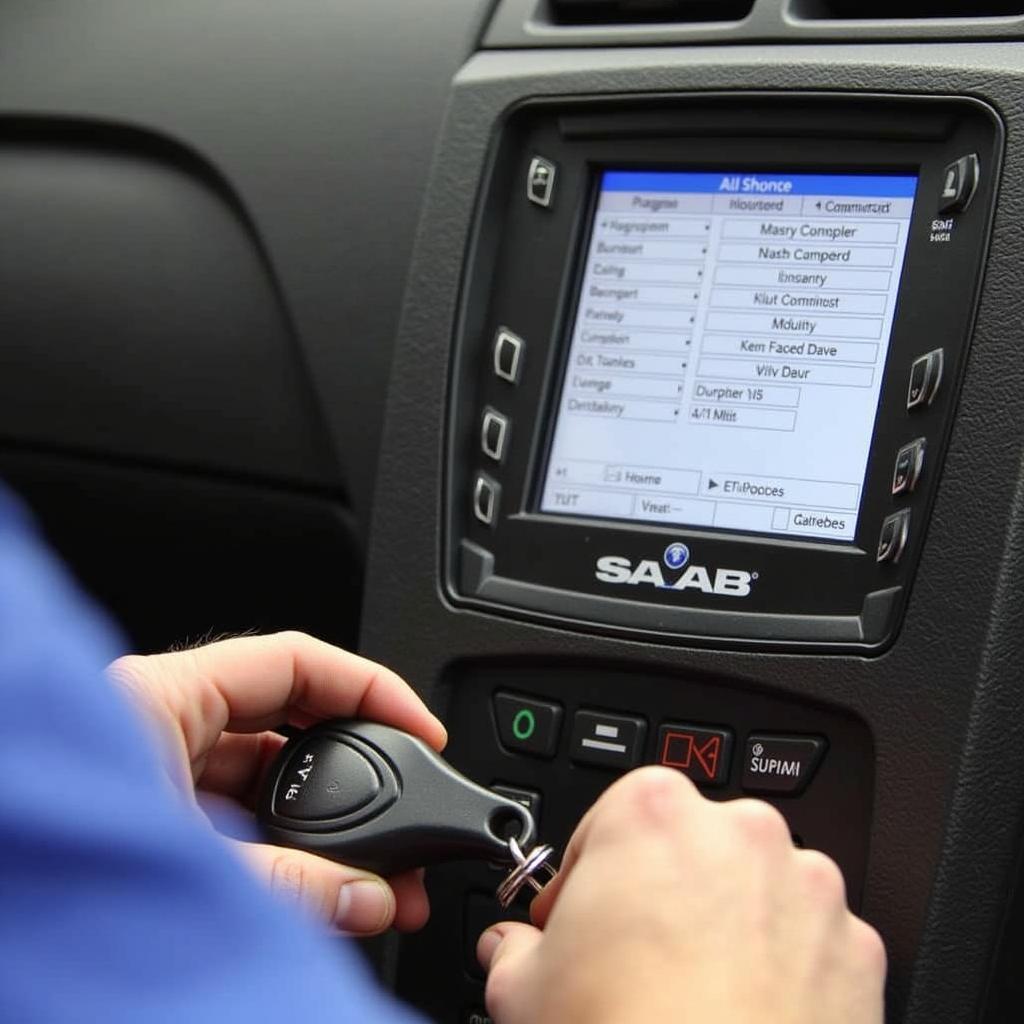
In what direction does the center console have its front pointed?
toward the camera
